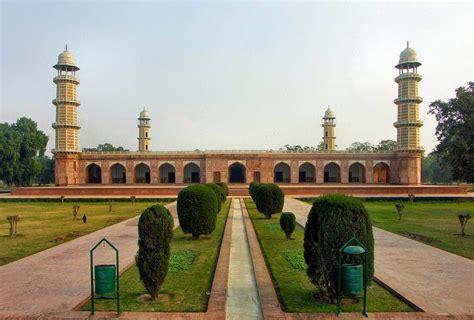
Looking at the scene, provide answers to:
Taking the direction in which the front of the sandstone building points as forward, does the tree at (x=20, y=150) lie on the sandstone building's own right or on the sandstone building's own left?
on the sandstone building's own right

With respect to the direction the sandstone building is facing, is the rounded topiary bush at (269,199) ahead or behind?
ahead

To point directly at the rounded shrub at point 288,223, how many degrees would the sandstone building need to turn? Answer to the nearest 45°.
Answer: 0° — it already faces it

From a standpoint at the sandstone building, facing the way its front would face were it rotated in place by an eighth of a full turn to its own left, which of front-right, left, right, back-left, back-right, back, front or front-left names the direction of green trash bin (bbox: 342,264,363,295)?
front-right

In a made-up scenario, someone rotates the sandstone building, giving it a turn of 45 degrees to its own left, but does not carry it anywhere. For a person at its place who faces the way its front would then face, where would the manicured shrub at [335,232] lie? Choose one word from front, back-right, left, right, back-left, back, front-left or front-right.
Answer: front-right

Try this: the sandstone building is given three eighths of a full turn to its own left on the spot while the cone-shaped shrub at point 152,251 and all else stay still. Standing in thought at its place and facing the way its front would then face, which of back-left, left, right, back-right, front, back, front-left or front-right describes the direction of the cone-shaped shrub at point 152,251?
back-right

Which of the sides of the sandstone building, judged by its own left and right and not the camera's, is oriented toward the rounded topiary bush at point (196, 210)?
front

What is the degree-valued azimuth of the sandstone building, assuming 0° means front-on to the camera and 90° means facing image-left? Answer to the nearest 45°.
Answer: approximately 0°

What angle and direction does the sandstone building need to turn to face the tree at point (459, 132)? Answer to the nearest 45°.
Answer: approximately 45° to its left

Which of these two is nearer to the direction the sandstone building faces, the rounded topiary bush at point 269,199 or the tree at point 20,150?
the rounded topiary bush

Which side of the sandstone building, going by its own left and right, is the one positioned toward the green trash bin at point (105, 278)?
front
